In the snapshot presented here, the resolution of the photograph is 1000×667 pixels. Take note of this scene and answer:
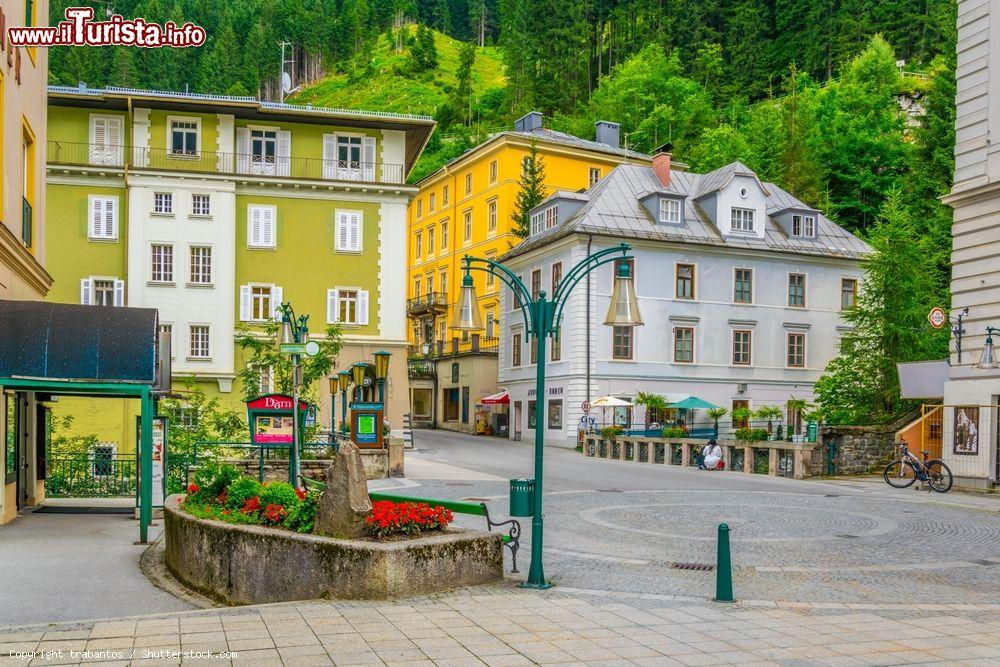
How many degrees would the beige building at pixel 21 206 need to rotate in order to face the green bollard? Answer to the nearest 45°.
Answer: approximately 45° to its right

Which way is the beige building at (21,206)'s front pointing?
to the viewer's right
